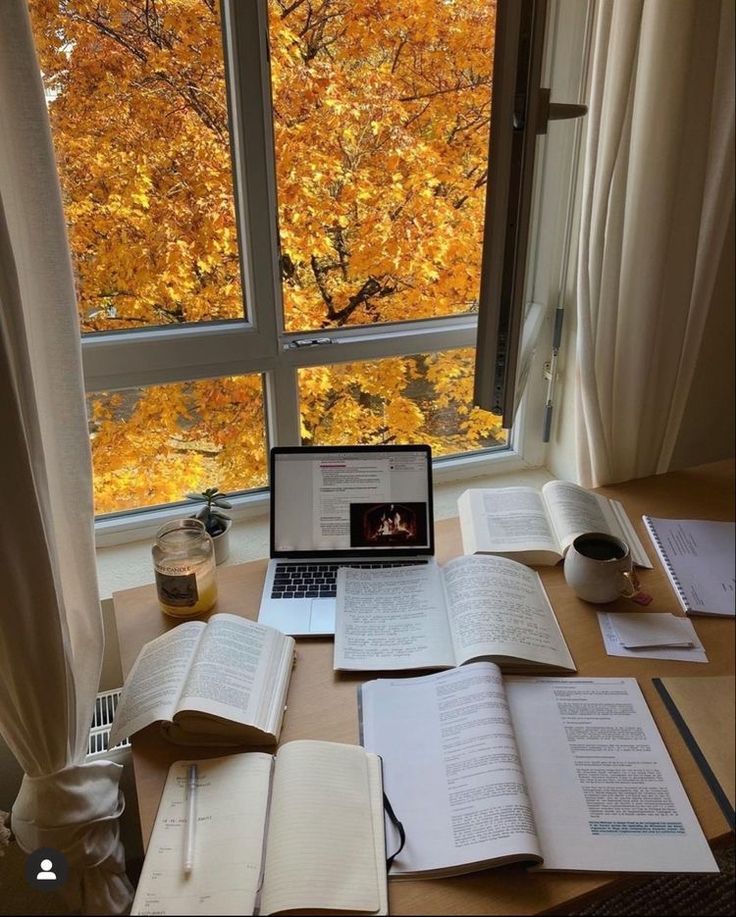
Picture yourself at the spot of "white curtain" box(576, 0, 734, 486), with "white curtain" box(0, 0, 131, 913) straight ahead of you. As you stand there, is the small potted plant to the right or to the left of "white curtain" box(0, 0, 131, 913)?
right

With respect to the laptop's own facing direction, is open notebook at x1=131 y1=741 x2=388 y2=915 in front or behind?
in front

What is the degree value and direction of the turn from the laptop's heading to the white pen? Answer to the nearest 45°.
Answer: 0° — it already faces it

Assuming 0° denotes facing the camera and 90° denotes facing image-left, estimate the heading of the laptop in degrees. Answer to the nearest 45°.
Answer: approximately 0°
